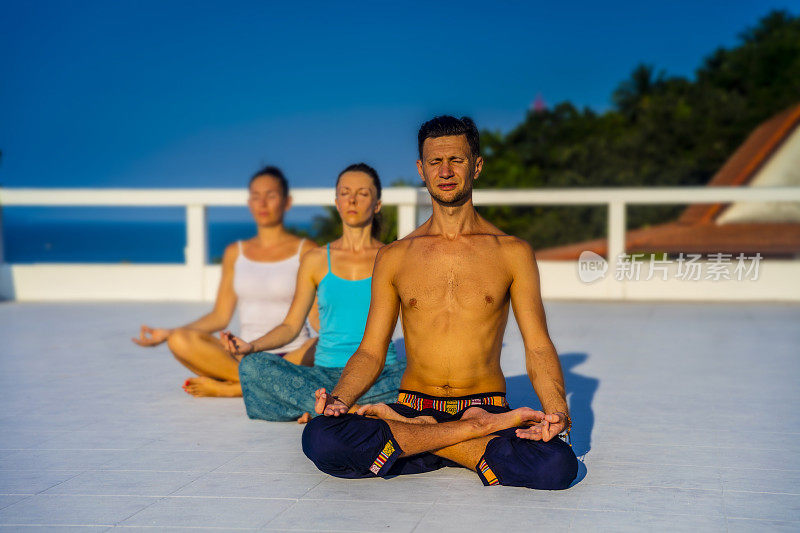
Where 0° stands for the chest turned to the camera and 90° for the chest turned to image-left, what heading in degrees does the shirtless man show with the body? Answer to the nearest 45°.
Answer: approximately 0°

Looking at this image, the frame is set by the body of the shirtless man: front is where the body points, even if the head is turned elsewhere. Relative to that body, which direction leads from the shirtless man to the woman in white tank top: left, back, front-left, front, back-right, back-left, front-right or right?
back-right

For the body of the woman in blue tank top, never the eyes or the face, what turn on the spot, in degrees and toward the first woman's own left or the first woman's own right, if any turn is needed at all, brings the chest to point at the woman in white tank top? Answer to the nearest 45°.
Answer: approximately 135° to the first woman's own right

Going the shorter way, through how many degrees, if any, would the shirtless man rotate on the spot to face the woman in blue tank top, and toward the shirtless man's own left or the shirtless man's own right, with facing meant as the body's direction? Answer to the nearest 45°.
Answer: approximately 135° to the shirtless man's own right

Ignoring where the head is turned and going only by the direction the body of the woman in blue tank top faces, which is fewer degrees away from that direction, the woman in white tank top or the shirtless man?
the shirtless man

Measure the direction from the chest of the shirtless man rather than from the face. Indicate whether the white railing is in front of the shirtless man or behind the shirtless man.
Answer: behind

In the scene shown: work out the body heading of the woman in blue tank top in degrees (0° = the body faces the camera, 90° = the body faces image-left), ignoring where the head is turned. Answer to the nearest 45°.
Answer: approximately 0°

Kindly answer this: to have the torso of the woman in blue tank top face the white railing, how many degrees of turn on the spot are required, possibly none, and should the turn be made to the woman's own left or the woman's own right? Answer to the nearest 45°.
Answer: approximately 180°

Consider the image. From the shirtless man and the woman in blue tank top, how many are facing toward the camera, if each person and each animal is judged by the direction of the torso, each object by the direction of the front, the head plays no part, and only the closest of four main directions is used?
2
